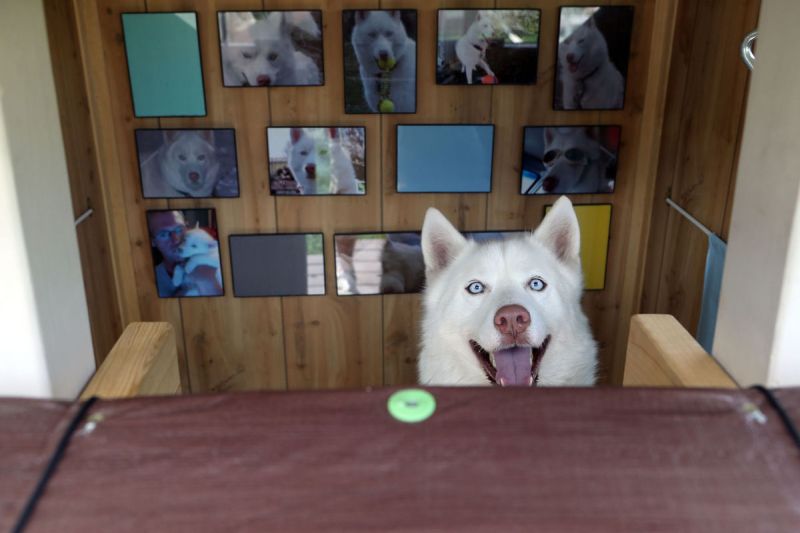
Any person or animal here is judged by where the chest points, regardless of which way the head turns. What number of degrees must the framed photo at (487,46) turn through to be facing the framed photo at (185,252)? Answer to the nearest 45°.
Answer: approximately 90° to its right

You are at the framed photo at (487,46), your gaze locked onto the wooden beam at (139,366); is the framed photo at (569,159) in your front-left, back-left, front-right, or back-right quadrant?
back-left

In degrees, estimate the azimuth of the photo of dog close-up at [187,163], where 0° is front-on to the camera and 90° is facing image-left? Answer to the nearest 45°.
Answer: approximately 0°

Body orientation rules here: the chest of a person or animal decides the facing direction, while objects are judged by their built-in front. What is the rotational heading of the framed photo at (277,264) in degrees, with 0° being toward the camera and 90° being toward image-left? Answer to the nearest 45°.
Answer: approximately 0°
